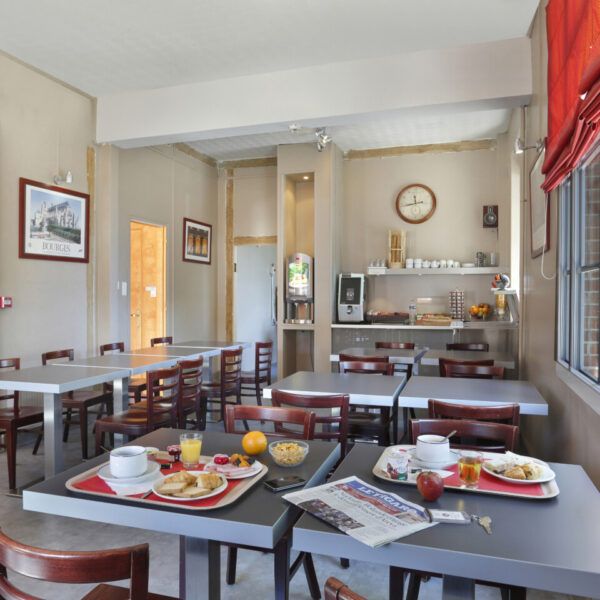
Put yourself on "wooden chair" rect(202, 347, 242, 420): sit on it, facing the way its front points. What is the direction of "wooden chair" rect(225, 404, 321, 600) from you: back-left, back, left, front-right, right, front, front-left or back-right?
back-left

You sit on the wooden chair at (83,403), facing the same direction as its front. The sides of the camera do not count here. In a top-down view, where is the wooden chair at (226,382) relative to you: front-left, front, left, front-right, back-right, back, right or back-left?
front-left

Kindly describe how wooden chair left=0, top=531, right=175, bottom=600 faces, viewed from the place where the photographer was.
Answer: facing away from the viewer and to the right of the viewer

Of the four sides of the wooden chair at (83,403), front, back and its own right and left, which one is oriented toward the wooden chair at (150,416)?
front

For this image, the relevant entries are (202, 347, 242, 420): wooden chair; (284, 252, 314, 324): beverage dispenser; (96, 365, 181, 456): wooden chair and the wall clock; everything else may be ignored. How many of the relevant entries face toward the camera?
2

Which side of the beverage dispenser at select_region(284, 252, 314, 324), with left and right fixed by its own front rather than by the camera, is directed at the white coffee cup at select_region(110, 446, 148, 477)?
front

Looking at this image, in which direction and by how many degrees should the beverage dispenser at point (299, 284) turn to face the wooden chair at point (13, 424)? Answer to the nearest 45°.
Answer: approximately 45° to its right

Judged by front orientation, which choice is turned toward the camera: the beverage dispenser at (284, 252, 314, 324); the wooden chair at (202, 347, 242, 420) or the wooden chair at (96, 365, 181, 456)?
the beverage dispenser

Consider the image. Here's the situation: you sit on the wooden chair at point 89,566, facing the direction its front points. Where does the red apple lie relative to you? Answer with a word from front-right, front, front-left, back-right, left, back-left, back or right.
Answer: front-right

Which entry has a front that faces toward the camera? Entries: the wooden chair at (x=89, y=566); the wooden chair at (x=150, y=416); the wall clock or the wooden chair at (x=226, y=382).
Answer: the wall clock

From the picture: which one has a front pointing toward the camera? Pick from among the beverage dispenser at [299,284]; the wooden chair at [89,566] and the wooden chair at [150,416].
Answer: the beverage dispenser

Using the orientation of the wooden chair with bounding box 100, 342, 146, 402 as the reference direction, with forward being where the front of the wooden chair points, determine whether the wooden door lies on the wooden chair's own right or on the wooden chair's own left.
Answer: on the wooden chair's own left

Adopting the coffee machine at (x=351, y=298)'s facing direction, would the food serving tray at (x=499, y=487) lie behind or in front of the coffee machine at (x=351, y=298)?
in front

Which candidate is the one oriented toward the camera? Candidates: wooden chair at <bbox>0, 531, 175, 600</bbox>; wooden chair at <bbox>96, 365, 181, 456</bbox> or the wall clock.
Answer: the wall clock

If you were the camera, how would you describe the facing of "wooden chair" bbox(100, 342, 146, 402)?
facing the viewer and to the right of the viewer
